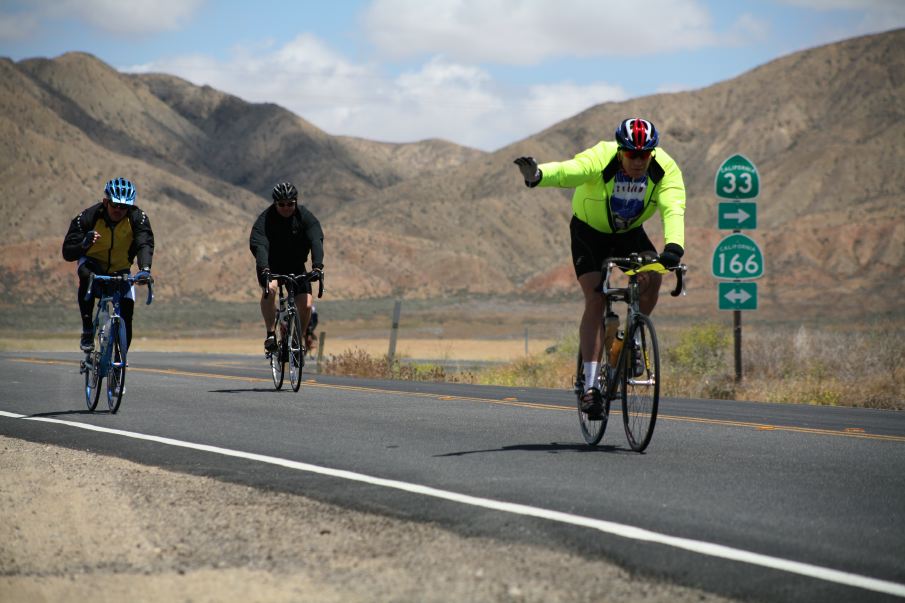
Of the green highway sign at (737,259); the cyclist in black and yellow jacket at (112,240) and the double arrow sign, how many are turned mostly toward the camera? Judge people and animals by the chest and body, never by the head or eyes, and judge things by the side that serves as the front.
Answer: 3

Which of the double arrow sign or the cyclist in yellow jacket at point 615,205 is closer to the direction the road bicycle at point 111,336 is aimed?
the cyclist in yellow jacket

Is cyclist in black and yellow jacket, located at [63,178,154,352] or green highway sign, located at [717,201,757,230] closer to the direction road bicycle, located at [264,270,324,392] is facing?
the cyclist in black and yellow jacket

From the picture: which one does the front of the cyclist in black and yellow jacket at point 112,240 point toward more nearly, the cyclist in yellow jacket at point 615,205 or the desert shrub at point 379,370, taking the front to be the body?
the cyclist in yellow jacket

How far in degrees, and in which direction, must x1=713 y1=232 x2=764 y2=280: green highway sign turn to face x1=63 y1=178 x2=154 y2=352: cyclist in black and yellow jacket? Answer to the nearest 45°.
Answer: approximately 45° to its right

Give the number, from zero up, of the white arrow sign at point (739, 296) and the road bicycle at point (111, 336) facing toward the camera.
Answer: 2

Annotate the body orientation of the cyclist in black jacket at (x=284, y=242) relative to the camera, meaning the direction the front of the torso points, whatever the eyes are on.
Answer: toward the camera

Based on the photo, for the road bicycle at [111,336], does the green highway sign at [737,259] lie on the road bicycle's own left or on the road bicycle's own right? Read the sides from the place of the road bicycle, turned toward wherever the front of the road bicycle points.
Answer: on the road bicycle's own left

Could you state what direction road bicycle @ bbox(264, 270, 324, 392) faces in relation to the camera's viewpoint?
facing the viewer

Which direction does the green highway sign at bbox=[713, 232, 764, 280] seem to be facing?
toward the camera
